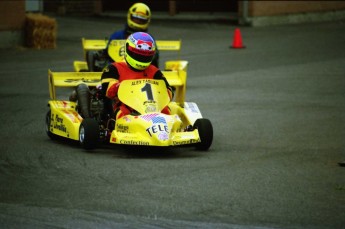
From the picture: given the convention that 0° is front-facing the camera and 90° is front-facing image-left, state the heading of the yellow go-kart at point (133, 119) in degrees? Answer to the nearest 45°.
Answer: approximately 315°

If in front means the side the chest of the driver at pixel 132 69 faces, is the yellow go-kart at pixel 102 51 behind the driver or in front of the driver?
behind

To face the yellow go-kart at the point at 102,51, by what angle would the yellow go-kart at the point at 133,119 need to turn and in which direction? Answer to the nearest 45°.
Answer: approximately 135° to its left

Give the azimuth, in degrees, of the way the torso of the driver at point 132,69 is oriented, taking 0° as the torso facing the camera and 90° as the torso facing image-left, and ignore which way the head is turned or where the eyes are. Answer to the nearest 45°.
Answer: approximately 315°
